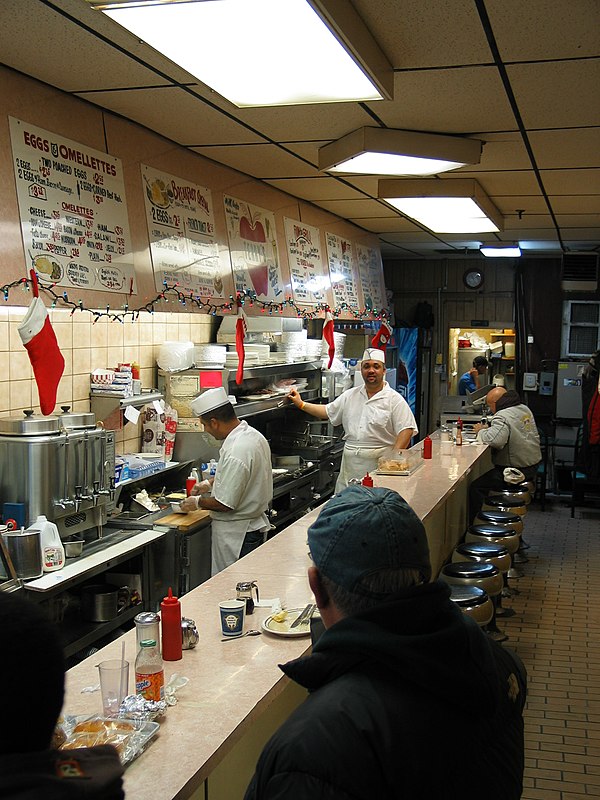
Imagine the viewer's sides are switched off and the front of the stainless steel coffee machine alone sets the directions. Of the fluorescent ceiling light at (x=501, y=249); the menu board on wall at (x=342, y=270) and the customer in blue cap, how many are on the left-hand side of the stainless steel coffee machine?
2

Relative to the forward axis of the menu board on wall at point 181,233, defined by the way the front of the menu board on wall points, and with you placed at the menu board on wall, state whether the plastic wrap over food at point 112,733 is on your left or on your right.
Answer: on your right

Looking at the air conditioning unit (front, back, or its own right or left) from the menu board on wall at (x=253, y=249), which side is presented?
front

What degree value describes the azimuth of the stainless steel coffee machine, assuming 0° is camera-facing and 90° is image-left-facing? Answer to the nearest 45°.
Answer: approximately 315°

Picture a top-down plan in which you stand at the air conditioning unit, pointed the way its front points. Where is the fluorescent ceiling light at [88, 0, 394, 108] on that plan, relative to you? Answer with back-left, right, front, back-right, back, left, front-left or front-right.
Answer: front

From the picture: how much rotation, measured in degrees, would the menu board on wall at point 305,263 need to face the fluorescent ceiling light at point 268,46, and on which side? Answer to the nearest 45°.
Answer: approximately 45° to its right

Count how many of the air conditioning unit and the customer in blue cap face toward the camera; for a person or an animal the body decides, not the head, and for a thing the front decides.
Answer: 1

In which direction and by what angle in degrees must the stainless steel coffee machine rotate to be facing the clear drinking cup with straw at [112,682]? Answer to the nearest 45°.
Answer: approximately 45° to its right

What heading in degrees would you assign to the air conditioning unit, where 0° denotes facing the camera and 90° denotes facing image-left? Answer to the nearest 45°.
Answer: approximately 0°

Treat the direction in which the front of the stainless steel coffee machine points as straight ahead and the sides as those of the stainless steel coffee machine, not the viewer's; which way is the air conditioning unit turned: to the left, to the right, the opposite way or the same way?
to the right

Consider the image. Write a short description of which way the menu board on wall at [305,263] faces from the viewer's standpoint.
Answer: facing the viewer and to the right of the viewer

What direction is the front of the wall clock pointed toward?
toward the camera
